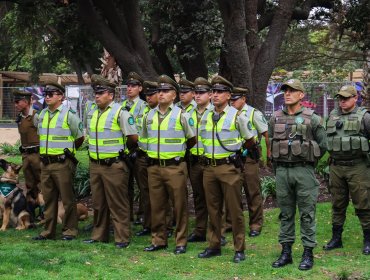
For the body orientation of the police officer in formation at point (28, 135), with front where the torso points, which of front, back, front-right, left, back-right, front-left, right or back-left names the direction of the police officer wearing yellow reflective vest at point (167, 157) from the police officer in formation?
left

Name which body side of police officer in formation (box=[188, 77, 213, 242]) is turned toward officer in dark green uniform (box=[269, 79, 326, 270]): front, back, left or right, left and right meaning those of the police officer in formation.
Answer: left

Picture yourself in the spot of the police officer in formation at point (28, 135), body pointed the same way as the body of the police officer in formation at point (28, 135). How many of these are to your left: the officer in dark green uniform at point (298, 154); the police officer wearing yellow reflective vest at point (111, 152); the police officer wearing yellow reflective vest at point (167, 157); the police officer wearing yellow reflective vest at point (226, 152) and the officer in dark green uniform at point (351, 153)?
5

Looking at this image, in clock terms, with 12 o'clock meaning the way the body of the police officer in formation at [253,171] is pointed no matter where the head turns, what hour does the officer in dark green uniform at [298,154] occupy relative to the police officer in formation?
The officer in dark green uniform is roughly at 10 o'clock from the police officer in formation.

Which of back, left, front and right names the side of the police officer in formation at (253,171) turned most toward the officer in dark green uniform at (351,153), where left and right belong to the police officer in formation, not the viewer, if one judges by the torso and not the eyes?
left

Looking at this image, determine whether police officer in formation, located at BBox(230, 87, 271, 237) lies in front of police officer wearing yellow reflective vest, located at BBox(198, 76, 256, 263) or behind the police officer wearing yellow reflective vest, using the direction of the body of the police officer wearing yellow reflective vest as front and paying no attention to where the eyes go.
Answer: behind

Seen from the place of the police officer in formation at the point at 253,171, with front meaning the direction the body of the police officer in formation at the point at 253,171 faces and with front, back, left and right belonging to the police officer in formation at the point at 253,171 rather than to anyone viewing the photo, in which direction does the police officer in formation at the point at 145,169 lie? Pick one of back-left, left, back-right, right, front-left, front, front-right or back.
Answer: front-right

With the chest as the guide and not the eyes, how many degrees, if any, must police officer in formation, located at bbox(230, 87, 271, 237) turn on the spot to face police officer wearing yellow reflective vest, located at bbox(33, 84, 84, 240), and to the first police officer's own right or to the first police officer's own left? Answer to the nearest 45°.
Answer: approximately 45° to the first police officer's own right

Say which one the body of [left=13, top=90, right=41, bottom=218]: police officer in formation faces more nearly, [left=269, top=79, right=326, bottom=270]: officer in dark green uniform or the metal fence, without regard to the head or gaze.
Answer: the officer in dark green uniform
